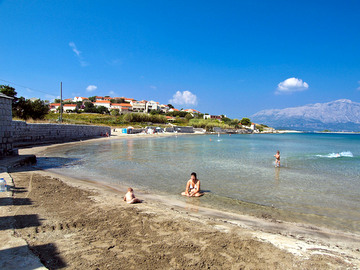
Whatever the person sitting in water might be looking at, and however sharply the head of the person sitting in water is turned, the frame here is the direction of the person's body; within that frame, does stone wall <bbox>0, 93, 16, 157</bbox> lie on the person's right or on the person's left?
on the person's right

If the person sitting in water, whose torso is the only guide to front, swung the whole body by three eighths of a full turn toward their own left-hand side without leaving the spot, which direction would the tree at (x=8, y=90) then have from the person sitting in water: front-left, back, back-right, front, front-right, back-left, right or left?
left

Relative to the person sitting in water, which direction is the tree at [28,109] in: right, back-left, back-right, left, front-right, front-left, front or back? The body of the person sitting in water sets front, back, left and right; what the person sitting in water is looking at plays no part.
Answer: back-right

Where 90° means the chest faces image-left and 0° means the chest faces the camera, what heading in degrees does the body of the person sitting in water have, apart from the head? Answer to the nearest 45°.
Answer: approximately 0°
